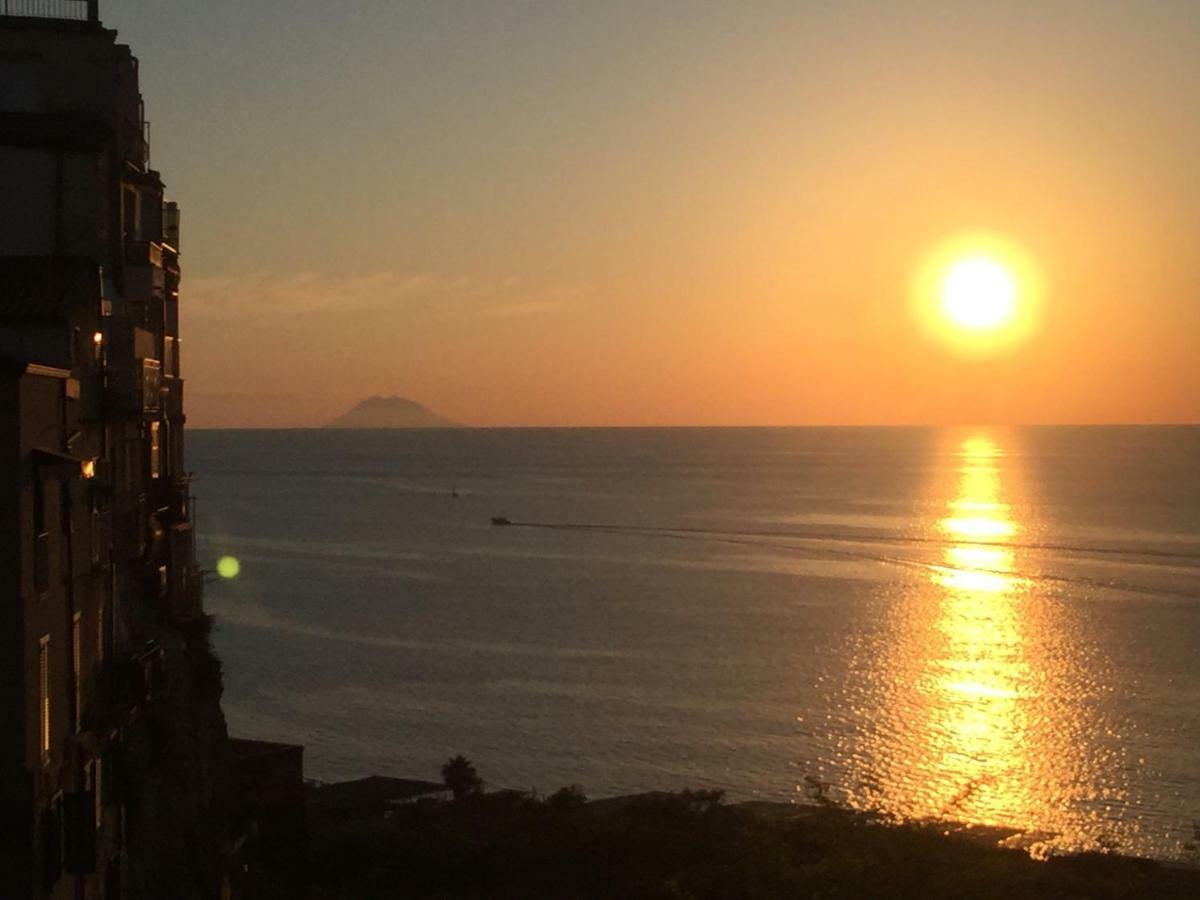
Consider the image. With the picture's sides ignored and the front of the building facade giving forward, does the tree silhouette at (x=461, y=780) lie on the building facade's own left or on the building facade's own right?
on the building facade's own left

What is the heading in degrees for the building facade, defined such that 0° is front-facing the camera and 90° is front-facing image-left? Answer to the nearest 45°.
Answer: approximately 270°

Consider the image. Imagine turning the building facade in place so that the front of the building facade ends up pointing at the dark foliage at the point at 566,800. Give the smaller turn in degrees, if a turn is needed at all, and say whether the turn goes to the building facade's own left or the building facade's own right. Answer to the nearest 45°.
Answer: approximately 45° to the building facade's own left
